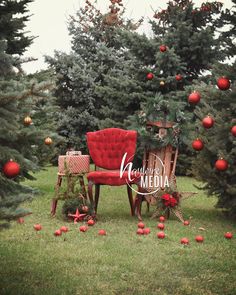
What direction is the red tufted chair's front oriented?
toward the camera

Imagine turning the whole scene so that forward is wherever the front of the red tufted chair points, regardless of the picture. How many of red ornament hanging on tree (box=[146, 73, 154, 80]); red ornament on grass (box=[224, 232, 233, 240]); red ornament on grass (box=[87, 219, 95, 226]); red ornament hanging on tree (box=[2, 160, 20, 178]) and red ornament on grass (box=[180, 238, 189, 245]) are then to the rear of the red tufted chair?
1

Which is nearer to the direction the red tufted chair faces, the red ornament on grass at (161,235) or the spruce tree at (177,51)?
the red ornament on grass

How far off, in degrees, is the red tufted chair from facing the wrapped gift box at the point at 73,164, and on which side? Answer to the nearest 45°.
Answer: approximately 45° to its right

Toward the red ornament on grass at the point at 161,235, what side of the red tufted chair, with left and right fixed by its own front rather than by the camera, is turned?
front

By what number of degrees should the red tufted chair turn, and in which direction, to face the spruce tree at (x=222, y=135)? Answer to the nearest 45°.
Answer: approximately 45° to its left

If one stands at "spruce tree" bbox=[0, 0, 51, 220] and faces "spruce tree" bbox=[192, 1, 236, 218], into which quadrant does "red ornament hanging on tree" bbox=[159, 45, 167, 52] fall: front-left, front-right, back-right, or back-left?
front-left

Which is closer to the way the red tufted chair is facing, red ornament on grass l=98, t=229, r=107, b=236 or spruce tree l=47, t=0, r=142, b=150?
the red ornament on grass

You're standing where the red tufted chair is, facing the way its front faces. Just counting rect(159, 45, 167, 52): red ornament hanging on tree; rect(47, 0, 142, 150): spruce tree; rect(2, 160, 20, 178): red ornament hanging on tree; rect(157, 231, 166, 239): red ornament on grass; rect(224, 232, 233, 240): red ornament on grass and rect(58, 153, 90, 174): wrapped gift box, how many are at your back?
2

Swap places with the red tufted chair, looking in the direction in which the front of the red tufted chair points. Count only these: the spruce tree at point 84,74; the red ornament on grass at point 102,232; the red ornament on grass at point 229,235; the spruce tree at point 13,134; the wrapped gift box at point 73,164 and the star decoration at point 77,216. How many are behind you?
1

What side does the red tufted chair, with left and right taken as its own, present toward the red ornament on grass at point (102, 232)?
front

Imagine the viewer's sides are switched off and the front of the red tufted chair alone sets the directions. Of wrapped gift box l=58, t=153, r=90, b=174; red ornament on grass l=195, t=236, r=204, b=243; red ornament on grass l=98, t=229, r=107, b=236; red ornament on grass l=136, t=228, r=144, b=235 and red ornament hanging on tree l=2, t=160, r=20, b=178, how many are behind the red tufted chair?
0

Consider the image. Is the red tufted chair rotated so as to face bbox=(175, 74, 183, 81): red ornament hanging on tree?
no

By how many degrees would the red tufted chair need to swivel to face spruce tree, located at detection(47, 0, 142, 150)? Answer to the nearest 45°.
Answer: approximately 180°

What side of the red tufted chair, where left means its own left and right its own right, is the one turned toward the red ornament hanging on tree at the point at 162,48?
back

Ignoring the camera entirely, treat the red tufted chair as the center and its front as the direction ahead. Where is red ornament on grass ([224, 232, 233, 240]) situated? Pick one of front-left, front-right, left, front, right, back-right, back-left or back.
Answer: front-left
